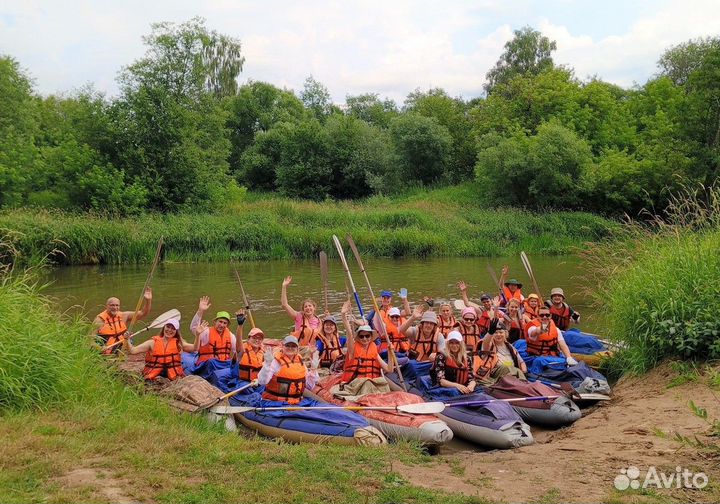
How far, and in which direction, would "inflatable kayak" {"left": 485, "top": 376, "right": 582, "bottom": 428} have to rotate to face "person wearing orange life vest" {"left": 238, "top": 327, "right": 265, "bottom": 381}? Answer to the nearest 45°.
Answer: approximately 135° to its right

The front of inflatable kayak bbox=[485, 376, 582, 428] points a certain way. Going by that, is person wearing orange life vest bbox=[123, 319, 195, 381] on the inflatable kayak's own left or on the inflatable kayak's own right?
on the inflatable kayak's own right

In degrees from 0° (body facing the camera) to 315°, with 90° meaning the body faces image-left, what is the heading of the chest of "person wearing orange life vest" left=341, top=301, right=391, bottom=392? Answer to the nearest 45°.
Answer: approximately 0°

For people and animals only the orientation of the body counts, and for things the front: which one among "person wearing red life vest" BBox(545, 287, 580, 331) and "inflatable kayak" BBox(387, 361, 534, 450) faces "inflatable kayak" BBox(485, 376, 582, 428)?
the person wearing red life vest

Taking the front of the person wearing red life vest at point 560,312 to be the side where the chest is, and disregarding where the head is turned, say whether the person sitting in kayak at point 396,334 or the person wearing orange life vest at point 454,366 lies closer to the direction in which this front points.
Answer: the person wearing orange life vest

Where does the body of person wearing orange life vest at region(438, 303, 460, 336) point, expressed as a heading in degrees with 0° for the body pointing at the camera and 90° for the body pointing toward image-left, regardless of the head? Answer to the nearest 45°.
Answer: approximately 0°

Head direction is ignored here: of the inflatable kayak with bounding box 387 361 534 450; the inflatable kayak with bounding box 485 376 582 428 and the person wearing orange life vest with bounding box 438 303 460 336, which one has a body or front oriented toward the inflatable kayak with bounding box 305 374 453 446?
the person wearing orange life vest
